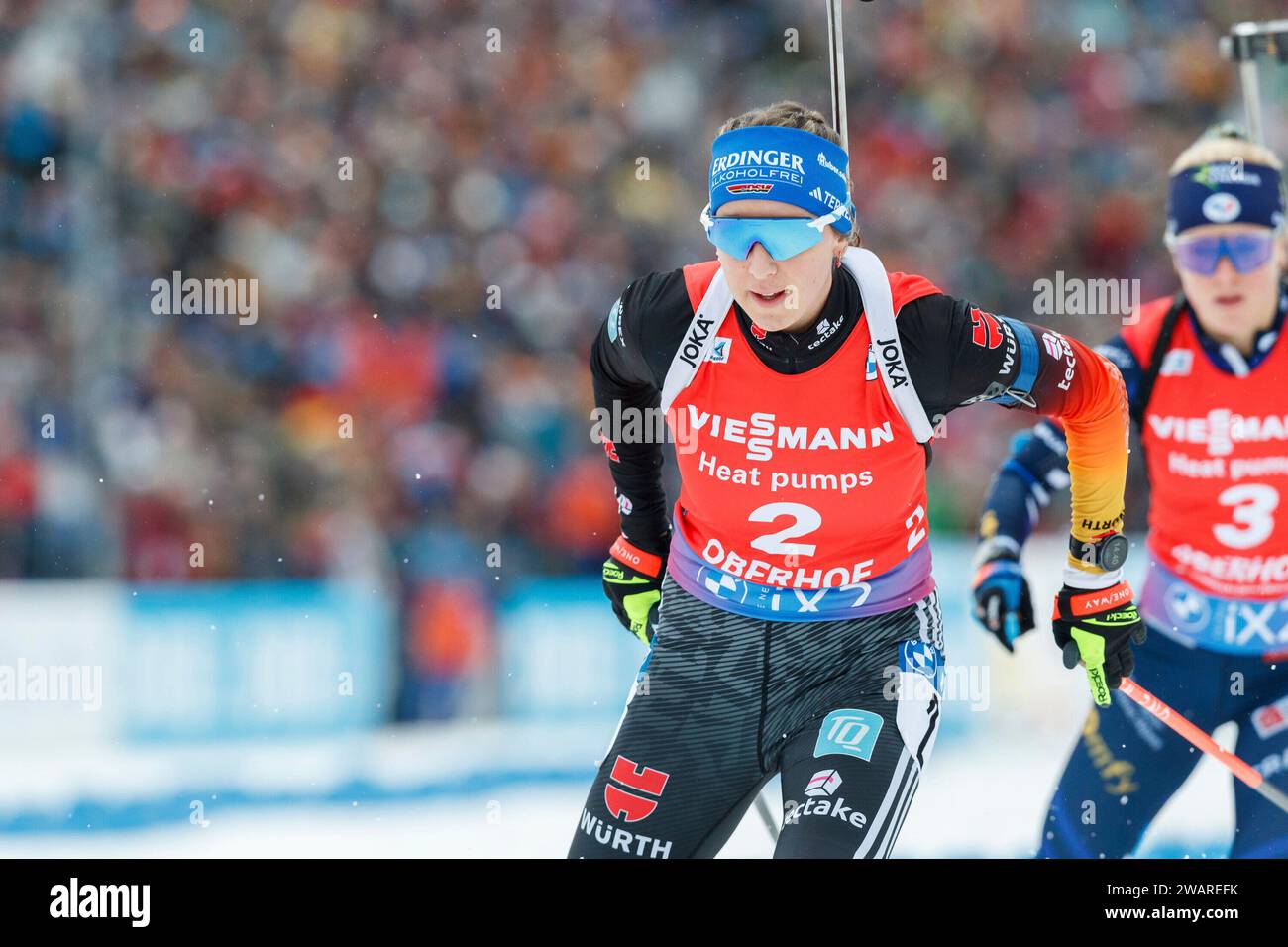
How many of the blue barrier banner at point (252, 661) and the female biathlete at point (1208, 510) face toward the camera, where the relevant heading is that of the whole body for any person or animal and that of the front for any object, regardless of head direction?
2

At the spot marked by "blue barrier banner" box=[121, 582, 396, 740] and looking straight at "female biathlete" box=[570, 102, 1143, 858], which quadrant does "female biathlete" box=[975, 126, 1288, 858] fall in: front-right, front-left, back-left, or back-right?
front-left

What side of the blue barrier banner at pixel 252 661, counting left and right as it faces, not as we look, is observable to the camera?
front

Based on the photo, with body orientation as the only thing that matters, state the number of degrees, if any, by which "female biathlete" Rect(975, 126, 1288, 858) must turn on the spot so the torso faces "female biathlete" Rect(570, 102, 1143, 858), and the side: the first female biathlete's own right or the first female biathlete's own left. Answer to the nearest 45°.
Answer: approximately 45° to the first female biathlete's own right

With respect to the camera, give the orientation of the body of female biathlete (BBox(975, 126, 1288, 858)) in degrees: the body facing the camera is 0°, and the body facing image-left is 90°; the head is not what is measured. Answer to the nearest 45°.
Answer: approximately 0°

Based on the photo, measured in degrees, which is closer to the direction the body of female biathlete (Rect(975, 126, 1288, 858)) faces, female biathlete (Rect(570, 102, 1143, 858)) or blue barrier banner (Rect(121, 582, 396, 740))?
the female biathlete

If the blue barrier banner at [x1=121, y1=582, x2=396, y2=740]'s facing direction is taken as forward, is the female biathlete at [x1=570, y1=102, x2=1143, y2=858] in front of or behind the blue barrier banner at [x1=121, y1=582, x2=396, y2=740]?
in front

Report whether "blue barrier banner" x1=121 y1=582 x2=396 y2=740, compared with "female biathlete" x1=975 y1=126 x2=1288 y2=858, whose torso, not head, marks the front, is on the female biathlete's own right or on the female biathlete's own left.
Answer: on the female biathlete's own right

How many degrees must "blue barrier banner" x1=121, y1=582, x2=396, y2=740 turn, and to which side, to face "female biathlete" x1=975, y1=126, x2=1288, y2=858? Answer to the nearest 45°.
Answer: approximately 45° to its left
